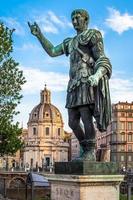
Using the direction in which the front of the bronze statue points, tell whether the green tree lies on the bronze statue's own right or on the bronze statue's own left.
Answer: on the bronze statue's own right

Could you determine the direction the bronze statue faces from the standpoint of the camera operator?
facing the viewer and to the left of the viewer
